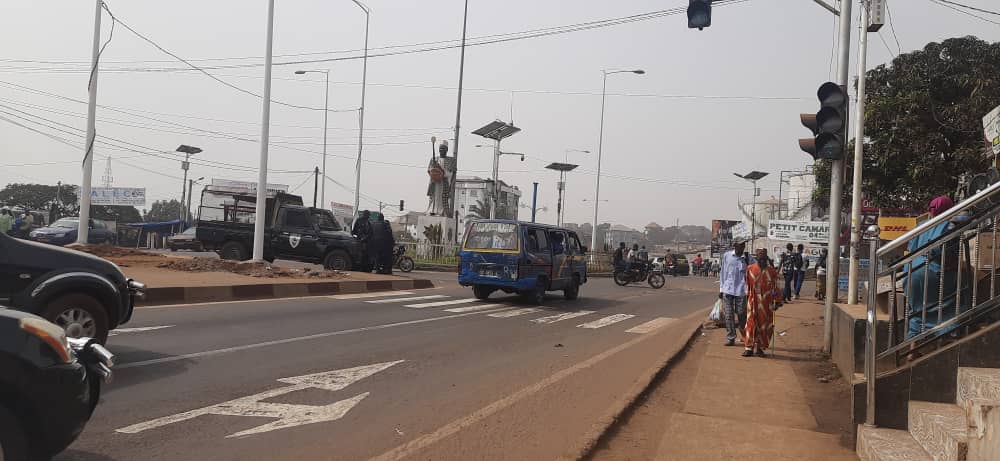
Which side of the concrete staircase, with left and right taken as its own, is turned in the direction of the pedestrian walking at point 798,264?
right

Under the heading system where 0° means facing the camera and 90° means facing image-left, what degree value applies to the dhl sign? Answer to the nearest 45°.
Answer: approximately 0°

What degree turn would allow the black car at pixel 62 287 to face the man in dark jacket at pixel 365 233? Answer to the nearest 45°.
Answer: approximately 45° to its left

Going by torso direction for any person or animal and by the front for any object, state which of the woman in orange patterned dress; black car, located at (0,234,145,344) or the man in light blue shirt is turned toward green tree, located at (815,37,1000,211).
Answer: the black car

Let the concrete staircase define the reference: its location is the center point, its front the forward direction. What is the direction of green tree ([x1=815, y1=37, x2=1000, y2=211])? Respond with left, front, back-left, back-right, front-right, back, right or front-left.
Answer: right

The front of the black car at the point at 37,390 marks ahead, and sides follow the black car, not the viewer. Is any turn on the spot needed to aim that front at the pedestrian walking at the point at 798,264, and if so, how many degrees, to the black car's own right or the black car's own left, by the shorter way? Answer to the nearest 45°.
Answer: approximately 45° to the black car's own left

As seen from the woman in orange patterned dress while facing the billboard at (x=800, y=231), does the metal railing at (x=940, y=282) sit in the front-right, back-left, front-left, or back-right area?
back-right

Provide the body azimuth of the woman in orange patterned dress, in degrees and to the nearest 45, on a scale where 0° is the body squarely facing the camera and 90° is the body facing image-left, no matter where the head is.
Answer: approximately 0°

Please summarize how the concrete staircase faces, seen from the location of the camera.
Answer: facing to the left of the viewer

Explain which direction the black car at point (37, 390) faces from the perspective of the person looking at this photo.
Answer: facing to the right of the viewer
